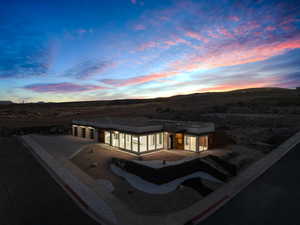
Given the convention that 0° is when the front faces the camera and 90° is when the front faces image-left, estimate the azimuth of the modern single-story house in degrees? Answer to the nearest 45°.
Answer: approximately 315°
